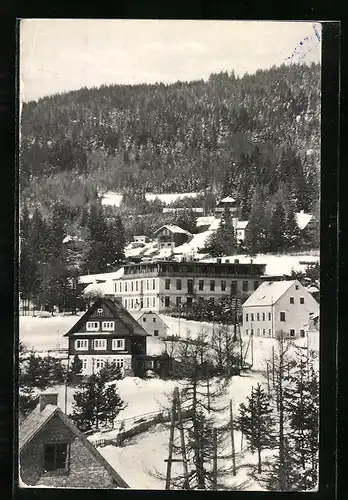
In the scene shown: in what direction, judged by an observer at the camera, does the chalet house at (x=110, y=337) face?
facing the viewer
